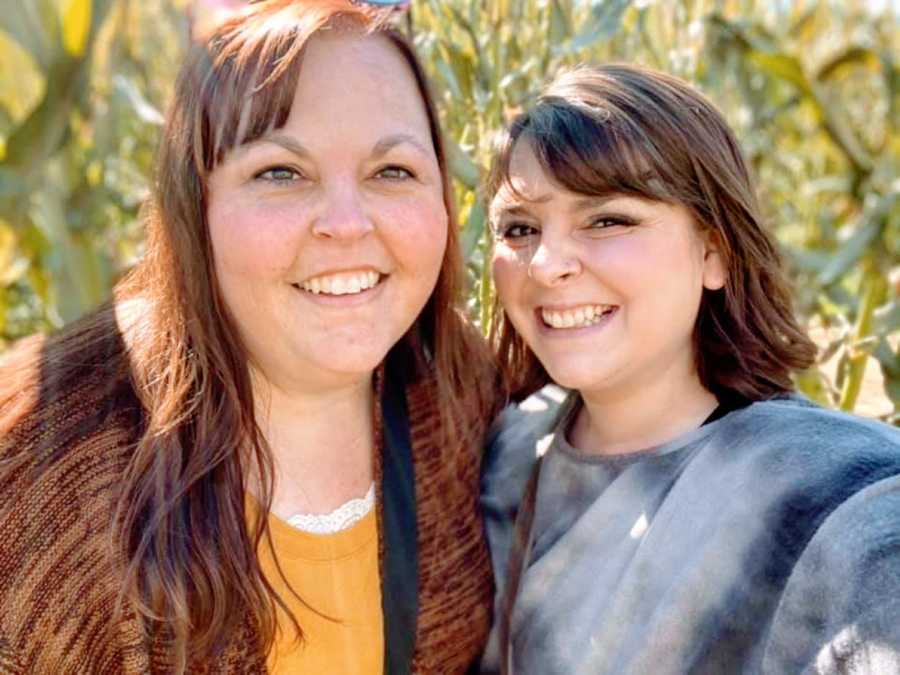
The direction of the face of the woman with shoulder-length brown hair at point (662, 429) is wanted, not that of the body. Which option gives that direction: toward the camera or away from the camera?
toward the camera

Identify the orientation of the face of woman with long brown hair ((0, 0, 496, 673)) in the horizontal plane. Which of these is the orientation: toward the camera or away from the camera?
toward the camera

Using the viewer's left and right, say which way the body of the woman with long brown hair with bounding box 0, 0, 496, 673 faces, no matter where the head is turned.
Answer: facing the viewer and to the right of the viewer

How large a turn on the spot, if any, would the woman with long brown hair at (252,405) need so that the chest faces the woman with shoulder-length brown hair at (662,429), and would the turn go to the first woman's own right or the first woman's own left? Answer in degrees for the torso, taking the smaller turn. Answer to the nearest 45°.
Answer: approximately 45° to the first woman's own left

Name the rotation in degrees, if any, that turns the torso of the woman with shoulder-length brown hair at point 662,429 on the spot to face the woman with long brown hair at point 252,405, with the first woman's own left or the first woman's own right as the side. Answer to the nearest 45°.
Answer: approximately 45° to the first woman's own right

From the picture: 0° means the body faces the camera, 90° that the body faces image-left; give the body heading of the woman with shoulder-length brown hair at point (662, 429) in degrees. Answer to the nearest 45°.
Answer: approximately 45°

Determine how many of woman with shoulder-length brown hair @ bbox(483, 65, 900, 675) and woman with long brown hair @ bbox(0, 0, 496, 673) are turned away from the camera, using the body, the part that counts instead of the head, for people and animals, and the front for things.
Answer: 0
